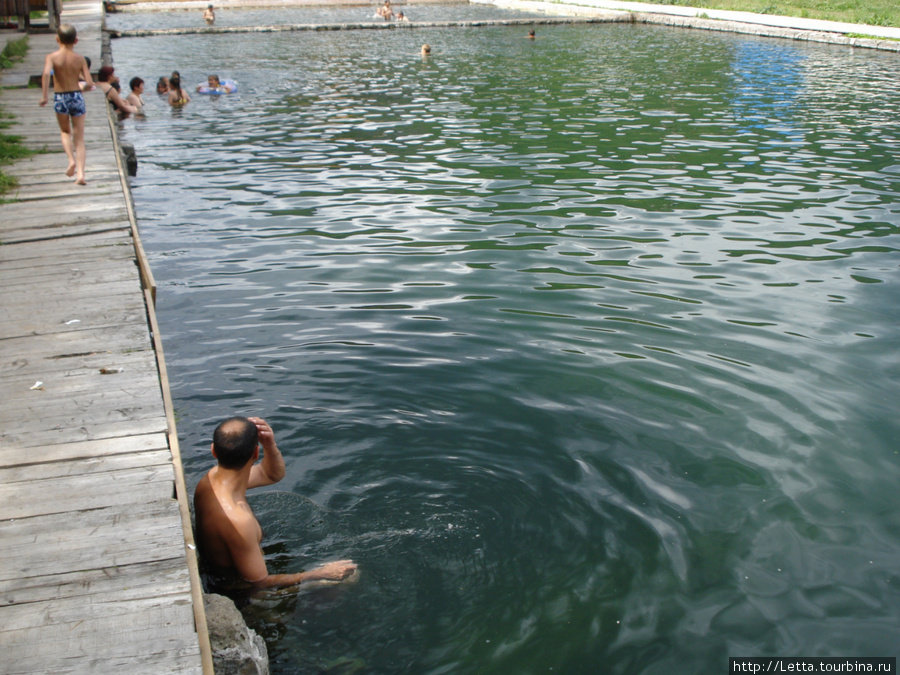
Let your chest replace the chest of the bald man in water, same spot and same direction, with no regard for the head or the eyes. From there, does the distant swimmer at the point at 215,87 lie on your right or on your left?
on your left

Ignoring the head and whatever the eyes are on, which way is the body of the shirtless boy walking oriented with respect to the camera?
away from the camera

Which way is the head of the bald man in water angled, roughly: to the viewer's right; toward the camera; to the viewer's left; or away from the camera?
away from the camera

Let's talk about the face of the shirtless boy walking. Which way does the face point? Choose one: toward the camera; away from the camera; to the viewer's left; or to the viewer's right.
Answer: away from the camera

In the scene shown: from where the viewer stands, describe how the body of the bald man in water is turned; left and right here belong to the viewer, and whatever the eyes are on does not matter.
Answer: facing away from the viewer and to the right of the viewer

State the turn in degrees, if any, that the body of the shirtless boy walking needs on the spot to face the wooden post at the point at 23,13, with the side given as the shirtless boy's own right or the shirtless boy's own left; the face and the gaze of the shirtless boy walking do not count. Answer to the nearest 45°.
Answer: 0° — they already face it

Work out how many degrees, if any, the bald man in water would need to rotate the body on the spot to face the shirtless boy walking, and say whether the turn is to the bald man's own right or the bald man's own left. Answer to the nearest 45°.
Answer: approximately 45° to the bald man's own left
